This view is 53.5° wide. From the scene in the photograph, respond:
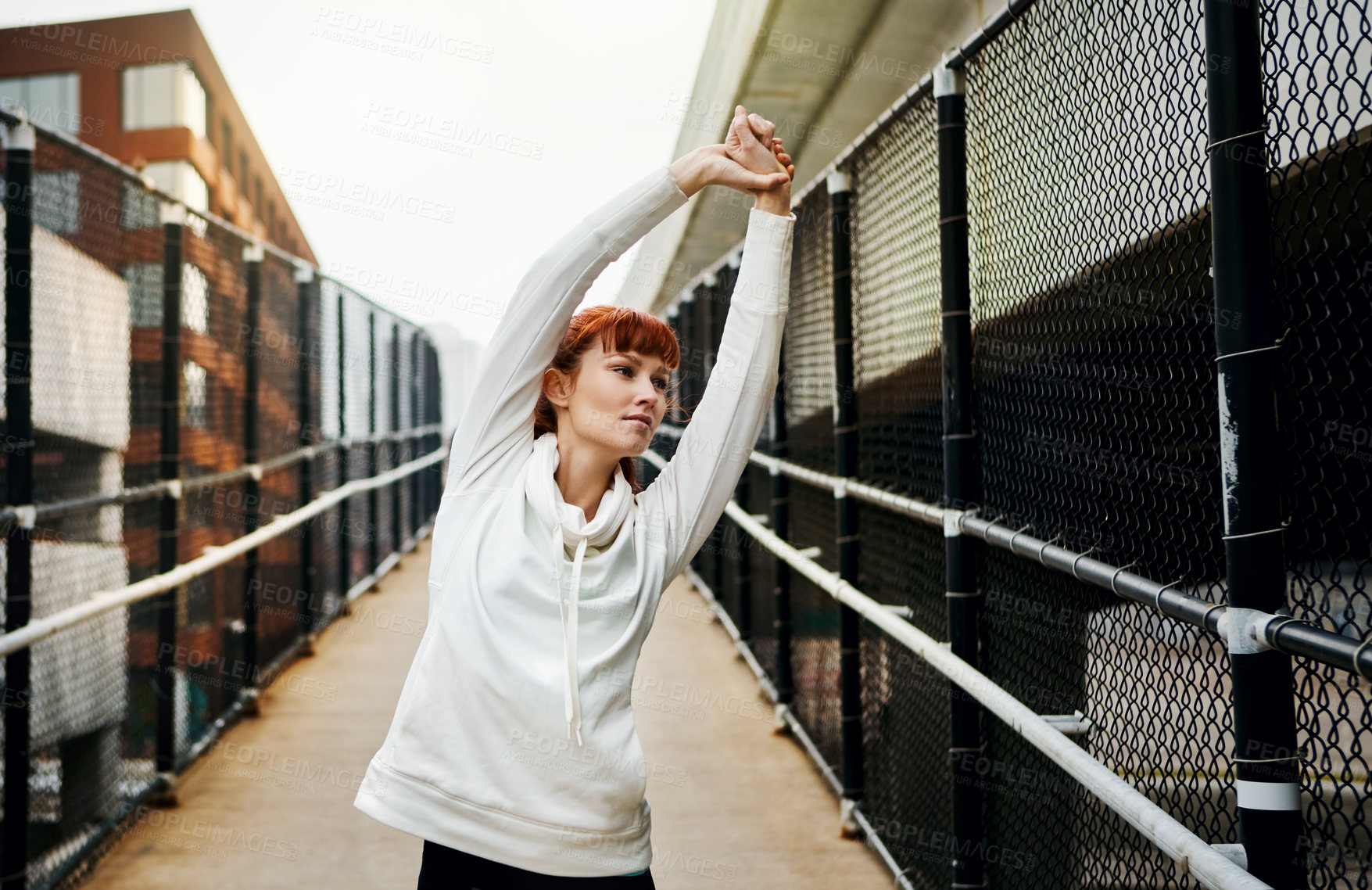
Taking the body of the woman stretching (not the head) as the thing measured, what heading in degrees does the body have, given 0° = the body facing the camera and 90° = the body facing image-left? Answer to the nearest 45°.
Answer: approximately 315°

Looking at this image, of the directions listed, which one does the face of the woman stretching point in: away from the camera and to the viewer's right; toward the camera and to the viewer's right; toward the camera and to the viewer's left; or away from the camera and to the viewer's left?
toward the camera and to the viewer's right

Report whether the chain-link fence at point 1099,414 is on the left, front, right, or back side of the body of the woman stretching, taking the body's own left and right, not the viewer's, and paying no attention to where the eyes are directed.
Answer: left
